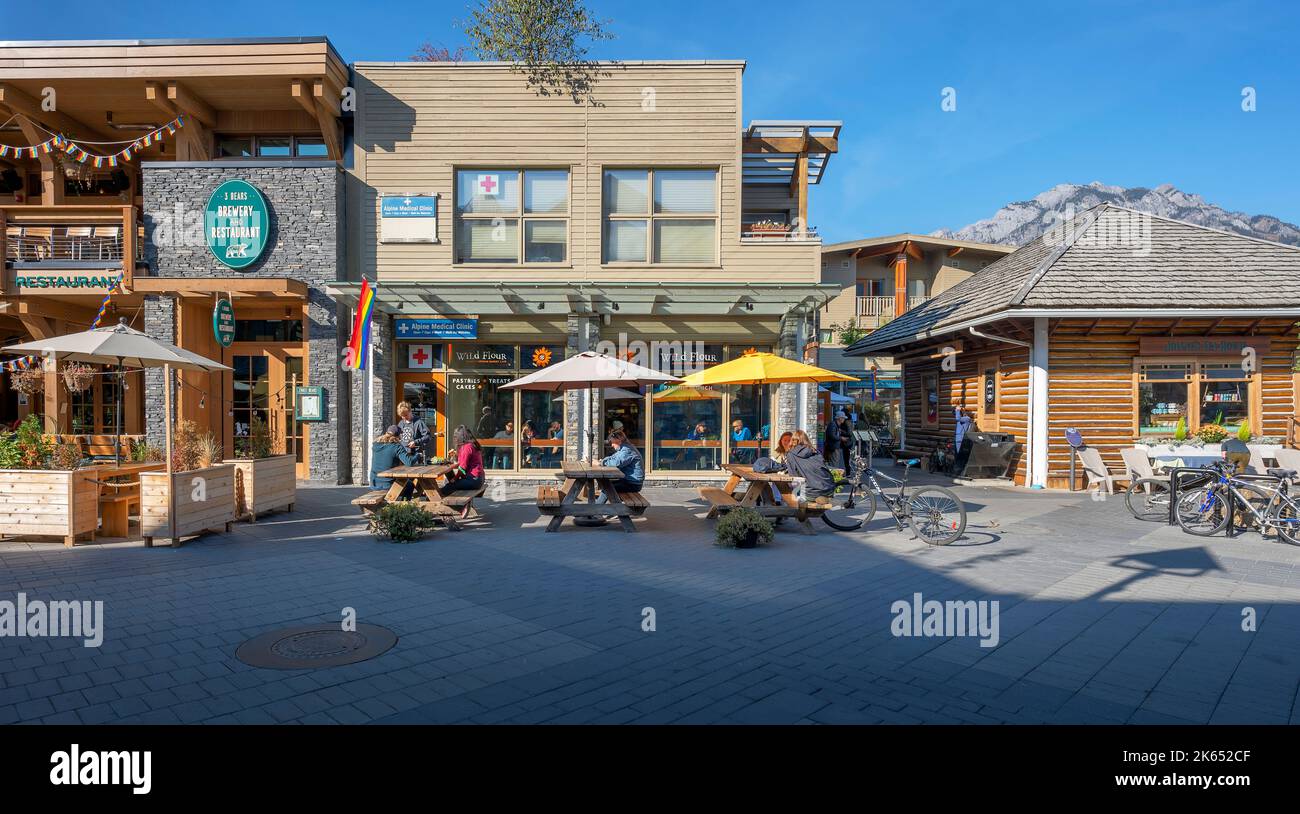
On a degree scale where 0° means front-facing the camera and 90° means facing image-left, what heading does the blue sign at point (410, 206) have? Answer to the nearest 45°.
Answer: approximately 0°

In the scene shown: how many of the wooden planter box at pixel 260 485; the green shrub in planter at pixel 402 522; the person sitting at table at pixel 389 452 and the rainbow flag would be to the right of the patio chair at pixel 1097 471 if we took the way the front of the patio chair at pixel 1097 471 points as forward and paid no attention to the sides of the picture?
4

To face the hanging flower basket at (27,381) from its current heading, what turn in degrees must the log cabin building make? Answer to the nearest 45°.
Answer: approximately 45° to its right

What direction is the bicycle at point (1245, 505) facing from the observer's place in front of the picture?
facing to the left of the viewer

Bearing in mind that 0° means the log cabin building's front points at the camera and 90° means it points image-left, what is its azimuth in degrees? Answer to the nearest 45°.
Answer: approximately 0°

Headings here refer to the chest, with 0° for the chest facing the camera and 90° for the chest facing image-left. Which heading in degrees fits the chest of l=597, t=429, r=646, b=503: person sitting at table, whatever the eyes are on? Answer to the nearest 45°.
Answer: approximately 90°

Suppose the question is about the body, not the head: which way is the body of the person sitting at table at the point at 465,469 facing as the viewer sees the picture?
to the viewer's left

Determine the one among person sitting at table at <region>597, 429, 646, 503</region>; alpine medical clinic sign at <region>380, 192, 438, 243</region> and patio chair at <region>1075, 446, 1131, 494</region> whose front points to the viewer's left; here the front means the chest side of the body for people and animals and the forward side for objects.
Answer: the person sitting at table
